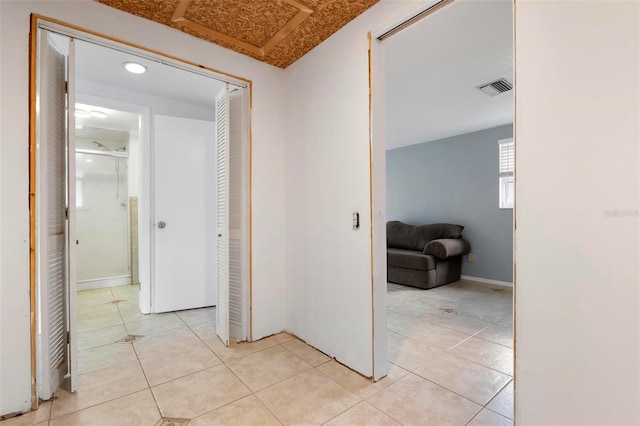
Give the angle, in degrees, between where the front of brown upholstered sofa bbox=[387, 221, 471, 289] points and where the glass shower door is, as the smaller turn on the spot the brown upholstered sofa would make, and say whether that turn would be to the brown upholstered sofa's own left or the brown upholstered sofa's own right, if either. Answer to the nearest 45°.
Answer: approximately 45° to the brown upholstered sofa's own right

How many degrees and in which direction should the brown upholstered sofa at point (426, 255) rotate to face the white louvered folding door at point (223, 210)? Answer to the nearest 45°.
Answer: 0° — it already faces it

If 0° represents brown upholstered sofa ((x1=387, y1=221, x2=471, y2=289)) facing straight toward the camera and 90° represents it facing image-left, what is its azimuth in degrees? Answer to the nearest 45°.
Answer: approximately 45°

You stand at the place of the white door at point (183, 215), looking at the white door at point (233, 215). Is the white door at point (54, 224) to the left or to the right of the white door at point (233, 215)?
right
